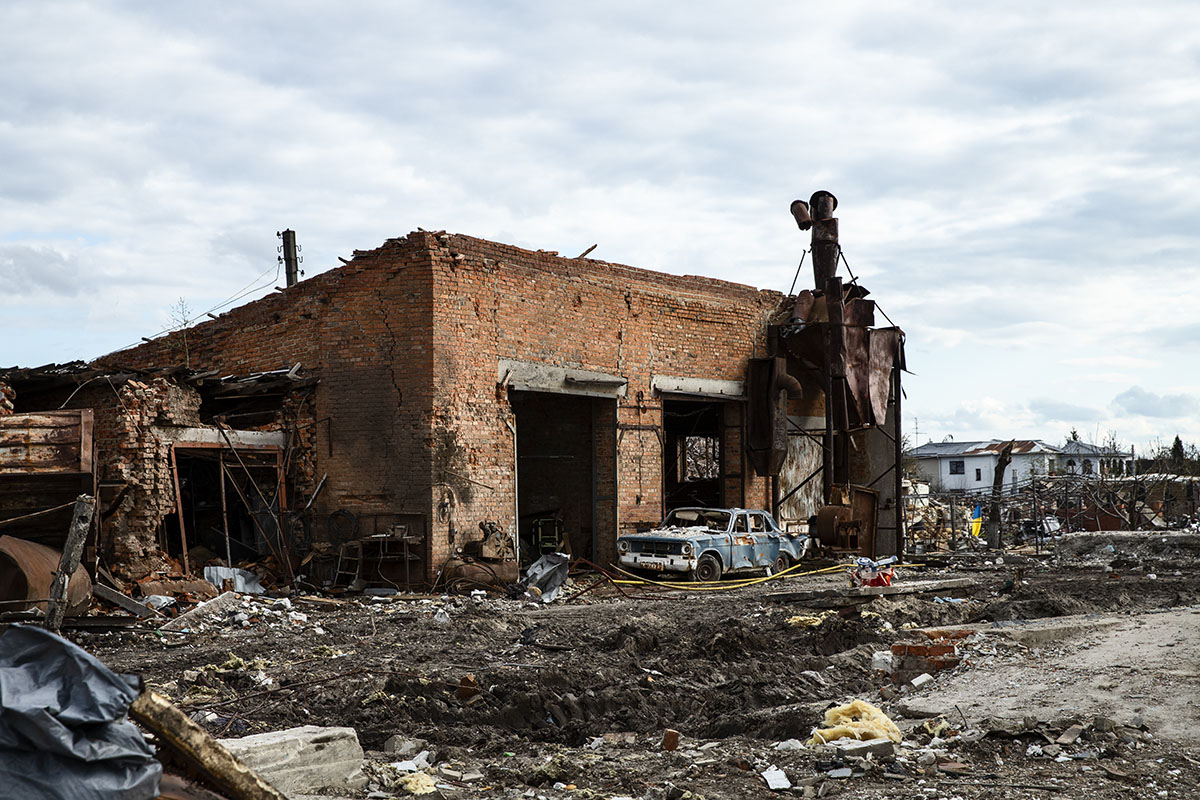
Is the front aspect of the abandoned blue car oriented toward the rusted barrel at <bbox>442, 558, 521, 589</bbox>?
yes

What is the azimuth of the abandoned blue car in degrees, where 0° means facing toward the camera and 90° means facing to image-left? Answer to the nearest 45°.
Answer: approximately 45°

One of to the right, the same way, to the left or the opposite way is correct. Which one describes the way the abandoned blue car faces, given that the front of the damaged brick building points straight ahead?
to the right

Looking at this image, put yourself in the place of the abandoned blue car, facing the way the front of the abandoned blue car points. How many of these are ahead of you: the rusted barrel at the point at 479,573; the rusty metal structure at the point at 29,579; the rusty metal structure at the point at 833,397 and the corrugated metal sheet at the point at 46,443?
3

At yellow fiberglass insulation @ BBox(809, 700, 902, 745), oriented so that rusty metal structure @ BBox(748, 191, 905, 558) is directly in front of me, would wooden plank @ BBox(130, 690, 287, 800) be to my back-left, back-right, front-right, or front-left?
back-left

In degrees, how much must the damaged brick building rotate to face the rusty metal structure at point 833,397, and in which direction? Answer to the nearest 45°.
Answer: approximately 90° to its left

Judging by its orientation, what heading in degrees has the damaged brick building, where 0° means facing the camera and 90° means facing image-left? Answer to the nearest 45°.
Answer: approximately 315°

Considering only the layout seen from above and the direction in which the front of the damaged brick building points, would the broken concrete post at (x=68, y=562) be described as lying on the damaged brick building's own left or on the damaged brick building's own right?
on the damaged brick building's own right
